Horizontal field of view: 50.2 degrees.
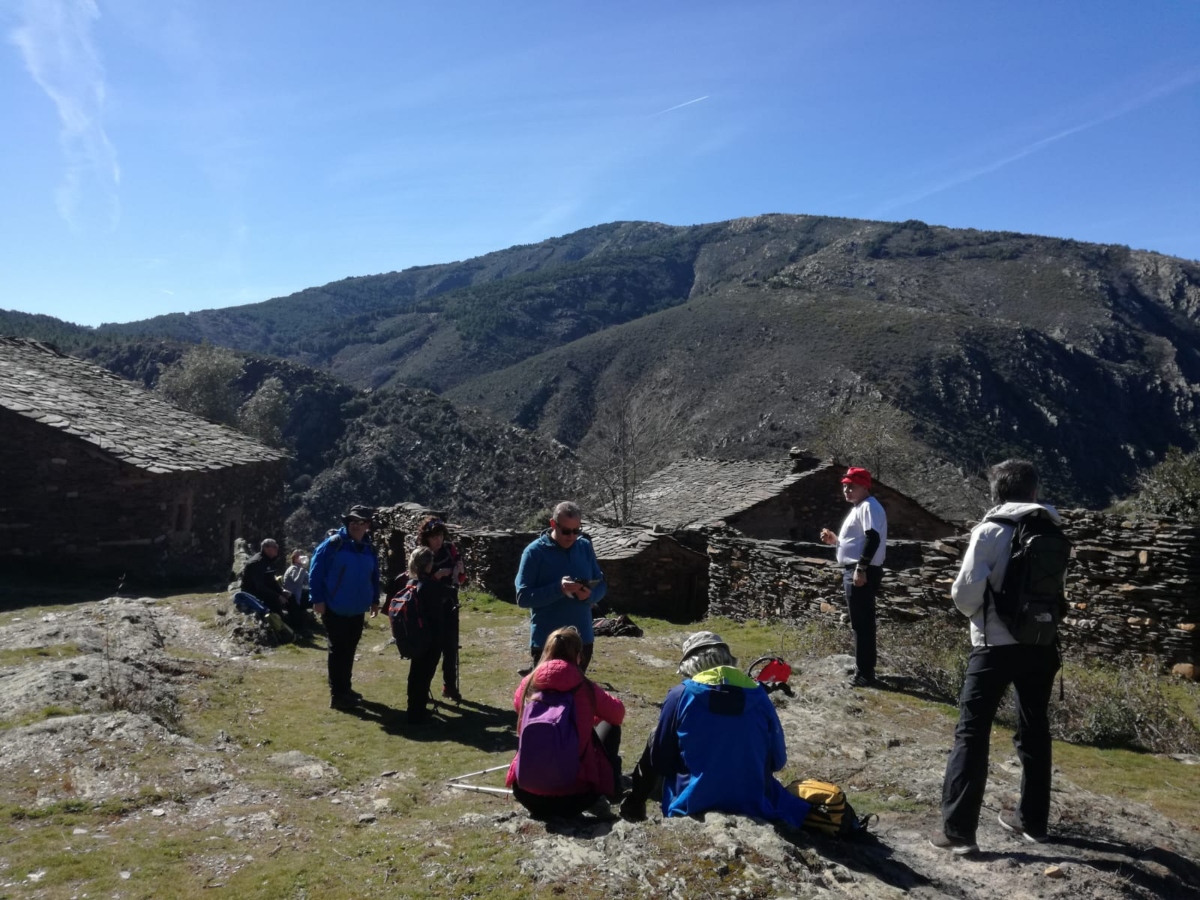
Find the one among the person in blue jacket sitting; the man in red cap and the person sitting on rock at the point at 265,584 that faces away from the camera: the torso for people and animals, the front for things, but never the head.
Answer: the person in blue jacket sitting

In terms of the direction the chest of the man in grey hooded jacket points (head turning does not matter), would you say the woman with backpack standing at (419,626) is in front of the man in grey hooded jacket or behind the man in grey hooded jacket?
in front

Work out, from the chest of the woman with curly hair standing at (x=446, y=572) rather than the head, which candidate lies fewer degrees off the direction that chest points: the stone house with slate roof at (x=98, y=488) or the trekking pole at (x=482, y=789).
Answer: the trekking pole

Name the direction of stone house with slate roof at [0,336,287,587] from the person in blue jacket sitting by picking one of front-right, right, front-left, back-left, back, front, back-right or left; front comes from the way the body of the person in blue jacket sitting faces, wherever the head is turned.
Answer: front-left

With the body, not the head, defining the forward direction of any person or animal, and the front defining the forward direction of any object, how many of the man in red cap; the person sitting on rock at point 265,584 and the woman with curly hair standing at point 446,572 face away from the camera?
0

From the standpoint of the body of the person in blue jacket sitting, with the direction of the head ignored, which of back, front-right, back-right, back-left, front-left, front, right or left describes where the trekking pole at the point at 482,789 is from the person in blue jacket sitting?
front-left

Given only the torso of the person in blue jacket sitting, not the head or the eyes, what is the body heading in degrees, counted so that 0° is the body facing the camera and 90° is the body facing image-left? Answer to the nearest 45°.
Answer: approximately 180°

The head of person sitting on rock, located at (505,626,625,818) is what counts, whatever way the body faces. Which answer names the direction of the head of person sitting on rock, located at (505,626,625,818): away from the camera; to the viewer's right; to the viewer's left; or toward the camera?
away from the camera

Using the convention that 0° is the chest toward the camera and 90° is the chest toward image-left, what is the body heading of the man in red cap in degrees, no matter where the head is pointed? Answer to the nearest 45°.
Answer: approximately 90°

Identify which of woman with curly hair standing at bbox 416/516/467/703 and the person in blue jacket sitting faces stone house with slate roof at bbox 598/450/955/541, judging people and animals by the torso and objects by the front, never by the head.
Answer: the person in blue jacket sitting

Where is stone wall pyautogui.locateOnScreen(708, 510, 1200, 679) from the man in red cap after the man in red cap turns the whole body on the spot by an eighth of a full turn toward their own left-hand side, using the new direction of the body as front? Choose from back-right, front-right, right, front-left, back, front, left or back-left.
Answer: back

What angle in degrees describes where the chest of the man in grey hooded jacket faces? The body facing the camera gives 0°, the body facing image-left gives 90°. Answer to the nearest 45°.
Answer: approximately 135°

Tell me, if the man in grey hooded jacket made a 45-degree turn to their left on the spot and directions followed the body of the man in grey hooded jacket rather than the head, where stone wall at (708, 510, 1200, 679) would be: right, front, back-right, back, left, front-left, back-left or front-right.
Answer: right
